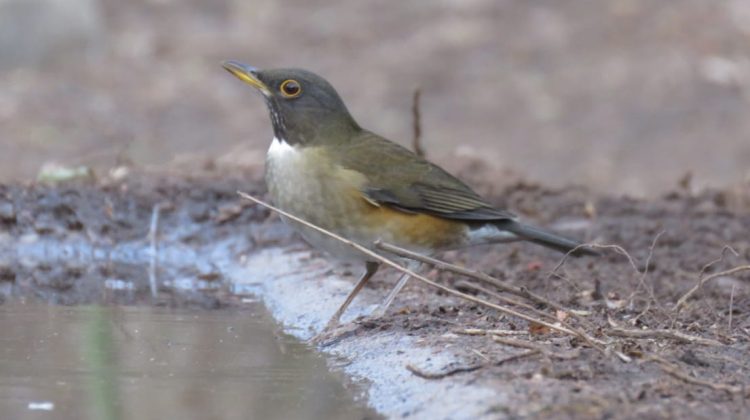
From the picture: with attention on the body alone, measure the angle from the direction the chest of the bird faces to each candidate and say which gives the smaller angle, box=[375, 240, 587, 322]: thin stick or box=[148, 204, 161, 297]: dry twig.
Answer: the dry twig

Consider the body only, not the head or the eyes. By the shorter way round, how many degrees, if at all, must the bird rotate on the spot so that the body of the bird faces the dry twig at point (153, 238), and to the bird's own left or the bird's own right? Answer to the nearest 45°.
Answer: approximately 45° to the bird's own right

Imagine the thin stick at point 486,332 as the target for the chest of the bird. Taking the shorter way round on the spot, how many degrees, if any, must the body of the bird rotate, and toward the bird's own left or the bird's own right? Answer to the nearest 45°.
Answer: approximately 135° to the bird's own left

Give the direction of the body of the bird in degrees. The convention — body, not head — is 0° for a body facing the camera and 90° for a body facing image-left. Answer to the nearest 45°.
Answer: approximately 90°

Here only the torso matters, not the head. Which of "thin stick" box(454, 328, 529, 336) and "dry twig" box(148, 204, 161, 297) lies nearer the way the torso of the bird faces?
the dry twig

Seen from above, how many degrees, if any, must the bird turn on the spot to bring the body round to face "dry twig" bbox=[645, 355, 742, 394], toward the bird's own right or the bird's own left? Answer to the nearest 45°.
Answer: approximately 135° to the bird's own left
